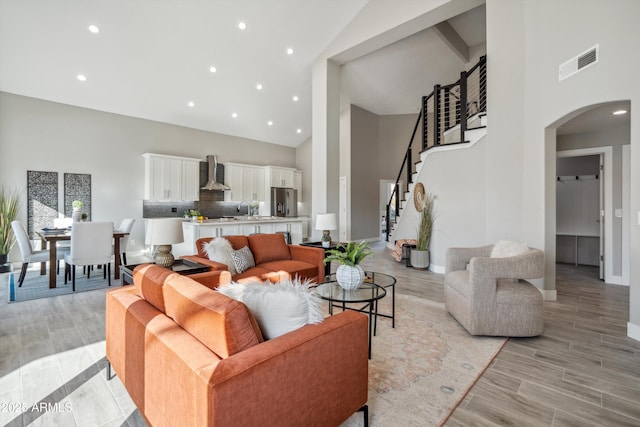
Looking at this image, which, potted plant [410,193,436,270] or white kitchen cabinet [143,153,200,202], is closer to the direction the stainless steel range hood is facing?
the potted plant

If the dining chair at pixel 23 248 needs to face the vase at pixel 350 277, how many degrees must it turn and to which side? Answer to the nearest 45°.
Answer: approximately 45° to its right

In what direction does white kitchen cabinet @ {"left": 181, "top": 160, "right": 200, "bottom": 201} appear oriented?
toward the camera

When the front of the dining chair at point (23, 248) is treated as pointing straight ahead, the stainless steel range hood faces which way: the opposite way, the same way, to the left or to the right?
to the right

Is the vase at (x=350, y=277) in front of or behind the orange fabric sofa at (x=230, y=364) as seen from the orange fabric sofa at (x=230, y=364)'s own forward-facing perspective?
in front

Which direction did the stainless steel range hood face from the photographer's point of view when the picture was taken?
facing the viewer and to the right of the viewer

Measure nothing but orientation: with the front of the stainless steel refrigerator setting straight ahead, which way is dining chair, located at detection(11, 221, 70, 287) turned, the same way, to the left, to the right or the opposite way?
to the left

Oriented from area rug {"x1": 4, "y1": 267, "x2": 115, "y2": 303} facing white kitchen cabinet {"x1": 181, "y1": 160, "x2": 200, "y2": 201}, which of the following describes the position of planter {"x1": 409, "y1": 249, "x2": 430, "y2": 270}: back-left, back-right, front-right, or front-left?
front-right

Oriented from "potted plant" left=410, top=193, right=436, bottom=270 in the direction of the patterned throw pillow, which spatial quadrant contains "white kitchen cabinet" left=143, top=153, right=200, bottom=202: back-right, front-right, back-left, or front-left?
front-right

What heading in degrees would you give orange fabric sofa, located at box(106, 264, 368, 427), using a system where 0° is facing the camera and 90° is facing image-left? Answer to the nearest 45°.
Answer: approximately 225°

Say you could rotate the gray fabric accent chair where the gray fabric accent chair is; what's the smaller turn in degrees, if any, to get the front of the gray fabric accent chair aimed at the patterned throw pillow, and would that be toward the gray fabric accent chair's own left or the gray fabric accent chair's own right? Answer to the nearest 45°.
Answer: approximately 45° to the gray fabric accent chair's own right

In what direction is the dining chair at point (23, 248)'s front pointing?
to the viewer's right

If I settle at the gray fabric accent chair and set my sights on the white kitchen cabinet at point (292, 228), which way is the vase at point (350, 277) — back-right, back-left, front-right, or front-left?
front-left

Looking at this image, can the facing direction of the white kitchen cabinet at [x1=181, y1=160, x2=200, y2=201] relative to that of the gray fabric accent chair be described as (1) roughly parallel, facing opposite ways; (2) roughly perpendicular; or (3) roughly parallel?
roughly perpendicular

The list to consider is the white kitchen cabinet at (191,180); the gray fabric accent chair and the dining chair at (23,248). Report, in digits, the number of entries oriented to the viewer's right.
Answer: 1

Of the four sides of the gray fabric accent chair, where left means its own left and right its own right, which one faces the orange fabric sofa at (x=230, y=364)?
front
